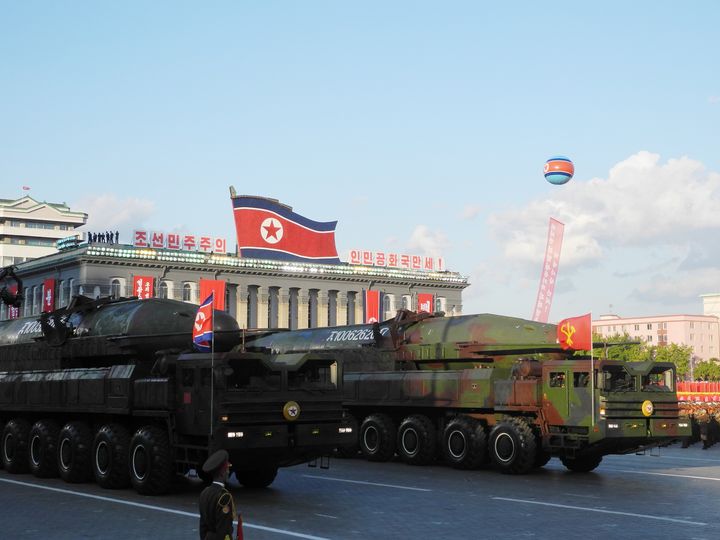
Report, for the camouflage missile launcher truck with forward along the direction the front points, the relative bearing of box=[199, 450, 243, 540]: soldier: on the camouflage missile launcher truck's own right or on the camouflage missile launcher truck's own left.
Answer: on the camouflage missile launcher truck's own right

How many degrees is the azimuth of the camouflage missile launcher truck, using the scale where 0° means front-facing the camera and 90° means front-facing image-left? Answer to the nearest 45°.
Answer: approximately 315°
